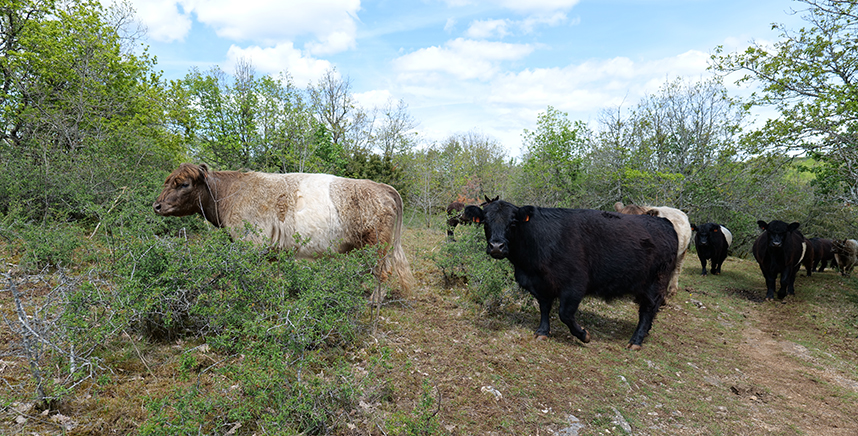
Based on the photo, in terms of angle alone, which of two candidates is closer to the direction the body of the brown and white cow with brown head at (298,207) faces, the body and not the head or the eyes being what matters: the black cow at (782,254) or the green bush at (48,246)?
the green bush

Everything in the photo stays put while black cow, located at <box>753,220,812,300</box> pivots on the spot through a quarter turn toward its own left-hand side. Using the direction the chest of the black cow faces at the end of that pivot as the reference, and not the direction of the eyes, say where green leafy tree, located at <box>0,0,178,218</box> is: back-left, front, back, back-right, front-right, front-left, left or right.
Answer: back-right

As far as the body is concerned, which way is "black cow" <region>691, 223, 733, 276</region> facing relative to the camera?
toward the camera

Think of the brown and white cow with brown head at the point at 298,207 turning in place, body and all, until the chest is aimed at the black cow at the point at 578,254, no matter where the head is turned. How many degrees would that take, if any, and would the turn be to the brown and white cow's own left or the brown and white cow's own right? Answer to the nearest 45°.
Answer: approximately 180°

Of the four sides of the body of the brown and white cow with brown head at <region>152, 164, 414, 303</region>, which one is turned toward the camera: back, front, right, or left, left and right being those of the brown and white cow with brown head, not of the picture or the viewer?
left

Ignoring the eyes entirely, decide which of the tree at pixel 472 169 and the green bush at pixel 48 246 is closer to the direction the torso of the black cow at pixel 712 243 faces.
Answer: the green bush

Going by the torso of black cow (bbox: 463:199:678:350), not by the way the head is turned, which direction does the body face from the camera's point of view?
to the viewer's left

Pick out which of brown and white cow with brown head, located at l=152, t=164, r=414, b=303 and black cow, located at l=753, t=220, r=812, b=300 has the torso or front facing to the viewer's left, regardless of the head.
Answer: the brown and white cow with brown head

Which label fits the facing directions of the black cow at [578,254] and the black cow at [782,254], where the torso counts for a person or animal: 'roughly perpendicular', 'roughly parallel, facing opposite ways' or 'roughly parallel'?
roughly perpendicular

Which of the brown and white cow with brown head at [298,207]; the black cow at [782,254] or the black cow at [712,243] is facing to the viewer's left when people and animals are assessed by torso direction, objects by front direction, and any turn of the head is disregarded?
the brown and white cow with brown head

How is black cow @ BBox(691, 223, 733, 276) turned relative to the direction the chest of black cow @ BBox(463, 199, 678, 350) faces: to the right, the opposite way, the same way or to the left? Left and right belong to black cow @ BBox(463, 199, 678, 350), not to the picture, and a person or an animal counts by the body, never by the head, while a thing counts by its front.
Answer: to the left

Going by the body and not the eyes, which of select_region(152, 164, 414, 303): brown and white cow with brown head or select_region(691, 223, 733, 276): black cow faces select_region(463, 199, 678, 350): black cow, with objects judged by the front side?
select_region(691, 223, 733, 276): black cow

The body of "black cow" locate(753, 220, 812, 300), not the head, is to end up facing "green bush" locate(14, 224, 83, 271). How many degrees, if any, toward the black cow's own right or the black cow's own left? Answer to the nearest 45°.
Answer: approximately 45° to the black cow's own right

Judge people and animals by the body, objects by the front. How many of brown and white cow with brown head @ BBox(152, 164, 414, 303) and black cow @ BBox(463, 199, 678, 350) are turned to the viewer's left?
2
